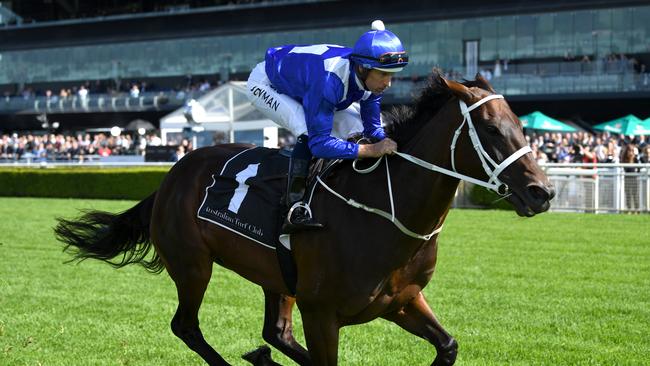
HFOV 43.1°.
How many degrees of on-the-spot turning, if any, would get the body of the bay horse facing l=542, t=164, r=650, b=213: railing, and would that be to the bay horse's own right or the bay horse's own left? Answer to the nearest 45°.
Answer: approximately 45° to the bay horse's own left

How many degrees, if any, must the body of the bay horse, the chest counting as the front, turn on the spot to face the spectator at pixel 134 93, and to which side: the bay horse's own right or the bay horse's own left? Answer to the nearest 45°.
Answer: approximately 90° to the bay horse's own left

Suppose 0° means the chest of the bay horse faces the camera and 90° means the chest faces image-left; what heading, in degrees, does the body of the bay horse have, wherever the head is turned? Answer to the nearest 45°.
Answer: approximately 270°

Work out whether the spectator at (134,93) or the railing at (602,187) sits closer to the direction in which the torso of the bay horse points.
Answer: the railing

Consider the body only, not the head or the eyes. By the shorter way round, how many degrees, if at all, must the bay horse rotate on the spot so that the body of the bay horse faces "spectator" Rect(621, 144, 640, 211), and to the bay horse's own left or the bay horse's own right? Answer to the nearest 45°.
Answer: approximately 45° to the bay horse's own left

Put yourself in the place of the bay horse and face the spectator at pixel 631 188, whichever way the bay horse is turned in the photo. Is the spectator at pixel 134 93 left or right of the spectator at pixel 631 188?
left
